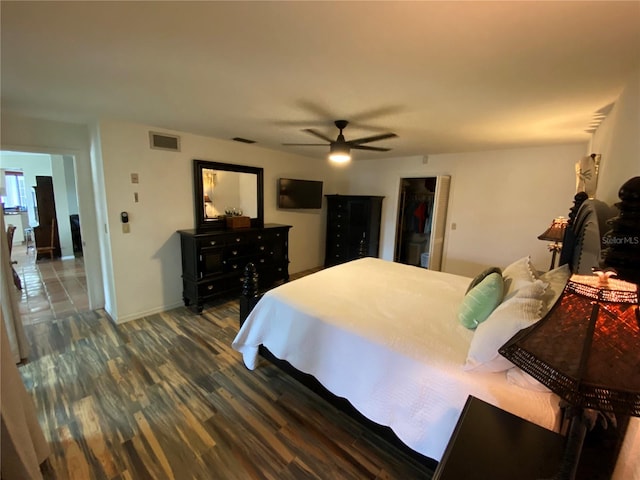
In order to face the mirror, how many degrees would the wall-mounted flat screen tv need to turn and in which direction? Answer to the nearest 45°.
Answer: approximately 90° to its right

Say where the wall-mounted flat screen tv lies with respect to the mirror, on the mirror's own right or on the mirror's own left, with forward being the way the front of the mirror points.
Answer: on the mirror's own left

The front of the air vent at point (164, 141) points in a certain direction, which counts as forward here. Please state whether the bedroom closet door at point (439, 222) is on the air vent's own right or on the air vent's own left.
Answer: on the air vent's own left

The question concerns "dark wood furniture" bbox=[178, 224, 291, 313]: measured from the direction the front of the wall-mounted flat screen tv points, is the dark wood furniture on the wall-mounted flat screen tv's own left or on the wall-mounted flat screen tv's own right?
on the wall-mounted flat screen tv's own right

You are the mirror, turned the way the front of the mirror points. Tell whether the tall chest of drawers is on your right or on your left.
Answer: on your left

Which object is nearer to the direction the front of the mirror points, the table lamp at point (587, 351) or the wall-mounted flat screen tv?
the table lamp

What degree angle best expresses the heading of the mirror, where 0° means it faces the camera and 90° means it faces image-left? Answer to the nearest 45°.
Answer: approximately 315°

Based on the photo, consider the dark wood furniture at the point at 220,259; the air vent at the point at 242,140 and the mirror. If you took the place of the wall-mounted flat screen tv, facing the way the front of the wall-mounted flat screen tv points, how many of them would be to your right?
3

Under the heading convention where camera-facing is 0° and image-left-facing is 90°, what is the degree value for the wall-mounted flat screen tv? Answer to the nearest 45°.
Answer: approximately 315°

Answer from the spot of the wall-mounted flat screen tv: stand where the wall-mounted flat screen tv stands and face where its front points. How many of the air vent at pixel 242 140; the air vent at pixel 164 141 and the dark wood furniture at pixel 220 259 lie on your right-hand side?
3
